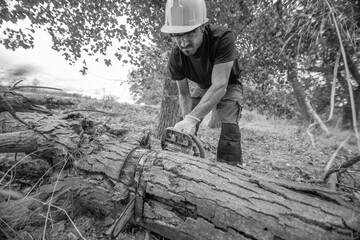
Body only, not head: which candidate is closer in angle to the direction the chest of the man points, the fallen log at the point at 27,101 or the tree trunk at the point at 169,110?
the fallen log

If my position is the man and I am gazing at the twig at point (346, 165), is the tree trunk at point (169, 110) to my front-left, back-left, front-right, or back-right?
back-left

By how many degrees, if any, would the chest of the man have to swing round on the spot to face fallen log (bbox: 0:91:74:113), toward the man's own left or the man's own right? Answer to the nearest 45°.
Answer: approximately 45° to the man's own right

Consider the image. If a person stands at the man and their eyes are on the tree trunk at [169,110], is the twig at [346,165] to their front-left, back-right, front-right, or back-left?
back-right

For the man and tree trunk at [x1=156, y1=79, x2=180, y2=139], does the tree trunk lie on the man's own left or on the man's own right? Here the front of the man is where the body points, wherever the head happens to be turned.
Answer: on the man's own right

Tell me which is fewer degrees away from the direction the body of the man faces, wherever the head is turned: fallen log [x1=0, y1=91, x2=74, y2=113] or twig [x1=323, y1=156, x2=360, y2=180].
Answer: the fallen log

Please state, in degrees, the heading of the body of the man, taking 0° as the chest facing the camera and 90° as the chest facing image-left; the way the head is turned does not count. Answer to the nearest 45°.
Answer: approximately 45°

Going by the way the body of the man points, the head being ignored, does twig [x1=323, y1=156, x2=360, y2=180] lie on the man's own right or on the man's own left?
on the man's own left
